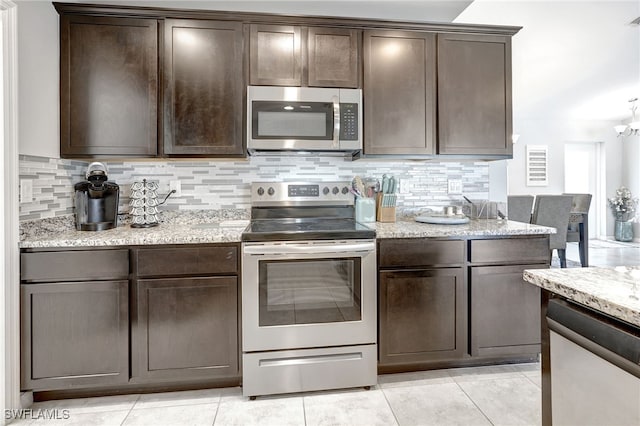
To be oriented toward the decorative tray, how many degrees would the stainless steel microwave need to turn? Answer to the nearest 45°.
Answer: approximately 90° to its left

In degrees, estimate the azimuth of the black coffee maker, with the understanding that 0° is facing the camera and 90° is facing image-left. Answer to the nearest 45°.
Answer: approximately 0°

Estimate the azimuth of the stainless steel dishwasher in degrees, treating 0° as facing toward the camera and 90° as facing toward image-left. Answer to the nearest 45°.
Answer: approximately 45°

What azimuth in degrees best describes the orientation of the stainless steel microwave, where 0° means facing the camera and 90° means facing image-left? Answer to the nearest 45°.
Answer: approximately 0°

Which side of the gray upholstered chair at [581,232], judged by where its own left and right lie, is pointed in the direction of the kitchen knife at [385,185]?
left
